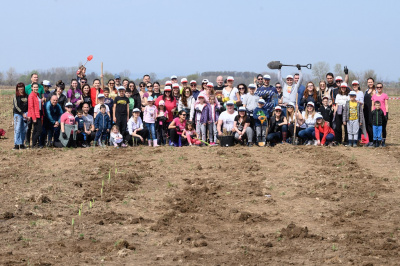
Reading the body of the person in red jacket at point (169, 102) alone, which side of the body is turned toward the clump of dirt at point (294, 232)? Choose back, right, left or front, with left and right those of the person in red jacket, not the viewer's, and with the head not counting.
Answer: front

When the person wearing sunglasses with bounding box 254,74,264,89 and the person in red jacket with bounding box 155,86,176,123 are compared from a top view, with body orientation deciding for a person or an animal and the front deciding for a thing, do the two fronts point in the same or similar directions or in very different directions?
same or similar directions

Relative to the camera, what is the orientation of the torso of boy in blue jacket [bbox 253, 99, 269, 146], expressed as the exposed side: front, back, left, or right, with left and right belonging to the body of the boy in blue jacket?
front

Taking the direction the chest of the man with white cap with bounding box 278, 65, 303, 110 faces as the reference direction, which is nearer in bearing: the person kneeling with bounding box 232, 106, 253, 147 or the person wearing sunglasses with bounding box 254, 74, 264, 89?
the person kneeling

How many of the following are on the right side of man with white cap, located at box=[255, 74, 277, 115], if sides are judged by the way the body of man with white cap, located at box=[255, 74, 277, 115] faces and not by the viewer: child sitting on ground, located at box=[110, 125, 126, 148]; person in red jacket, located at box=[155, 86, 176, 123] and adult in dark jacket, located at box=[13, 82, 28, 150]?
3

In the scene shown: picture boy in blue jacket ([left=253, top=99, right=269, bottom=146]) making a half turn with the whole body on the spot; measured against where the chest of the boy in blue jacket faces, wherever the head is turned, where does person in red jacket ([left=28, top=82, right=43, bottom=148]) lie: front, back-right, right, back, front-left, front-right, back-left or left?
left

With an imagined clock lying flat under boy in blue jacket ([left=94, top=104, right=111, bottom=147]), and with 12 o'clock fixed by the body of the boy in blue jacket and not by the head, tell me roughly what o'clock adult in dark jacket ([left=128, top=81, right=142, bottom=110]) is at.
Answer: The adult in dark jacket is roughly at 8 o'clock from the boy in blue jacket.

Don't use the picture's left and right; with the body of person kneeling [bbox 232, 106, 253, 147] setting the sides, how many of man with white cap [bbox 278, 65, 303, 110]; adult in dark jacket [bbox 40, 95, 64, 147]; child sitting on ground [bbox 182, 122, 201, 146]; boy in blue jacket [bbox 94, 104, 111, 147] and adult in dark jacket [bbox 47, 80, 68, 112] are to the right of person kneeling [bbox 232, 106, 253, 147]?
4

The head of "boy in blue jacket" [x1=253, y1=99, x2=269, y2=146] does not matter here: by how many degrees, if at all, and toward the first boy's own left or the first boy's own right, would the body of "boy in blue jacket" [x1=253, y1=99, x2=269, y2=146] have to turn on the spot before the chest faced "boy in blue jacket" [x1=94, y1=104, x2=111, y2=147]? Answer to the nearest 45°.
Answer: approximately 90° to the first boy's own right

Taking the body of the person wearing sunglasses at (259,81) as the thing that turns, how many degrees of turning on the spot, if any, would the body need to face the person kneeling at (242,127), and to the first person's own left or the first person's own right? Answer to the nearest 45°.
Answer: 0° — they already face them

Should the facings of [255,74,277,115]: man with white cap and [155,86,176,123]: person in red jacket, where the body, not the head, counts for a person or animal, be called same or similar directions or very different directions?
same or similar directions

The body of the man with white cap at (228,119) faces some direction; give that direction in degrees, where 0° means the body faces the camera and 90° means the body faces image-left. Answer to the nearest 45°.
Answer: approximately 0°

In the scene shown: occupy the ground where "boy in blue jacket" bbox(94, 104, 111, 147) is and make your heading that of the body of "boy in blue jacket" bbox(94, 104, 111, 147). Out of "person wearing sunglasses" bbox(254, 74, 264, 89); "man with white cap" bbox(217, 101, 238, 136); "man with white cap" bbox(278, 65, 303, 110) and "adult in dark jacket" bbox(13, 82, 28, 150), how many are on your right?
1

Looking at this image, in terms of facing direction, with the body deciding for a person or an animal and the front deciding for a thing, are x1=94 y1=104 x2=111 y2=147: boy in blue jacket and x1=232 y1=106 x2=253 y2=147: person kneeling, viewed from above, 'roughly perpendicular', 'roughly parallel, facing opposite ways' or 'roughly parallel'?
roughly parallel

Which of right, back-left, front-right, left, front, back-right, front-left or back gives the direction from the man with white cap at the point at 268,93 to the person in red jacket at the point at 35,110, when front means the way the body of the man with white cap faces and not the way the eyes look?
right

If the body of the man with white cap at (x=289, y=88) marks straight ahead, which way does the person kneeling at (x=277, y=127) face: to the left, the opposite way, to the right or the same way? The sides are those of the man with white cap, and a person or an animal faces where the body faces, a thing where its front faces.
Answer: the same way

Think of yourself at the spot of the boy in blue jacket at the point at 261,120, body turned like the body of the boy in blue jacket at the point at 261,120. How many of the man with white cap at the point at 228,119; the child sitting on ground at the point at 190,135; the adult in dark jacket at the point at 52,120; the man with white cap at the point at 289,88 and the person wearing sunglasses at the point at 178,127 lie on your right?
4

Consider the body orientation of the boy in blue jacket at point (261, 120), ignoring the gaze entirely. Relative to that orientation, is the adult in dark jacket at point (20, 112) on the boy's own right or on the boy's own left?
on the boy's own right

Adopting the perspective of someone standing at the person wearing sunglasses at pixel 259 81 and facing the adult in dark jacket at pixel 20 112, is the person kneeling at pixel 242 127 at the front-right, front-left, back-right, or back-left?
front-left

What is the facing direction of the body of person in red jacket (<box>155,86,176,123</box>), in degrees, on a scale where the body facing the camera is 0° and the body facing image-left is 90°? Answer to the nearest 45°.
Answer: approximately 0°
